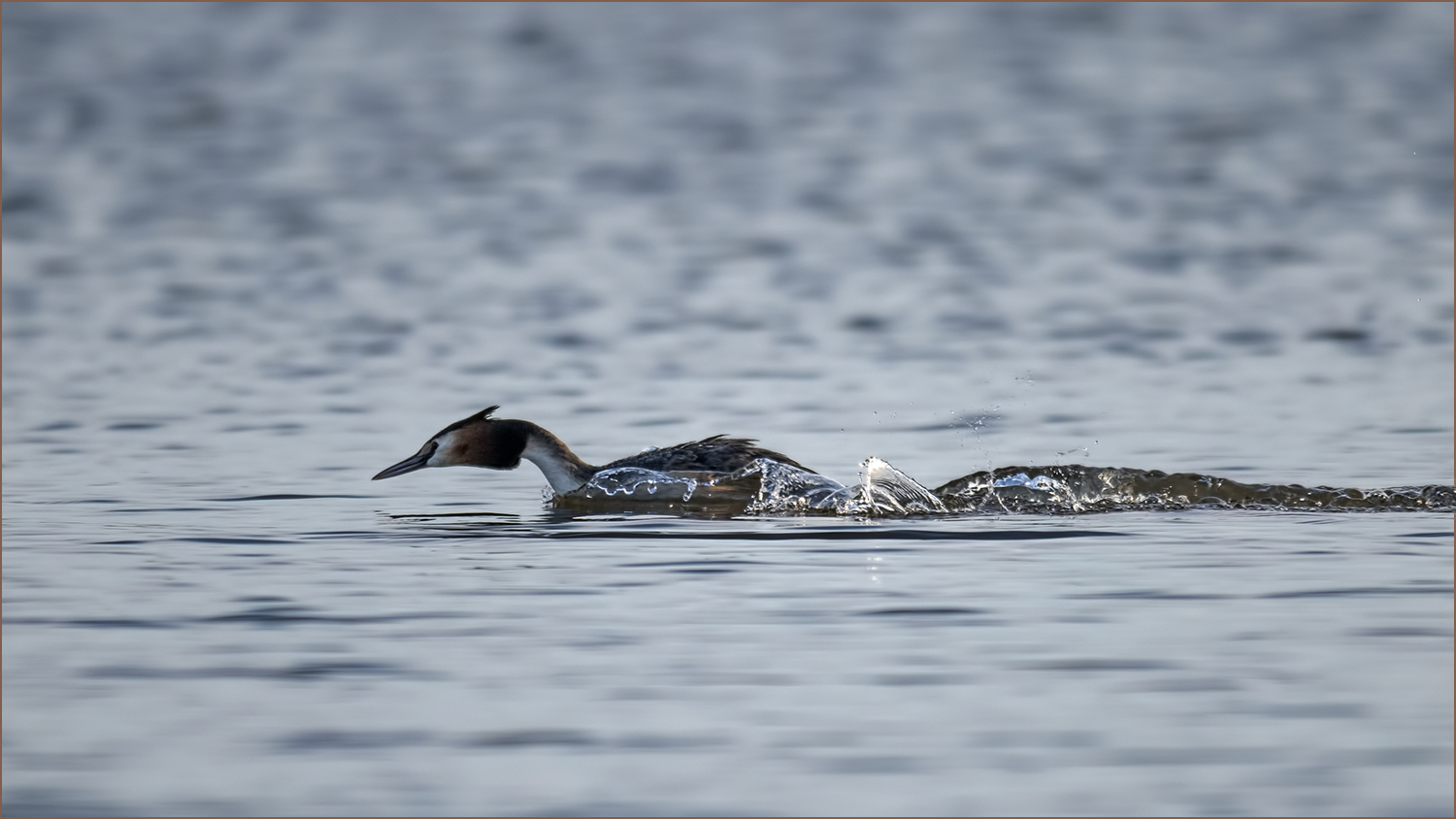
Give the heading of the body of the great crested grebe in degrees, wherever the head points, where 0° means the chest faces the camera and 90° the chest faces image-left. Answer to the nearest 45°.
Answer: approximately 90°

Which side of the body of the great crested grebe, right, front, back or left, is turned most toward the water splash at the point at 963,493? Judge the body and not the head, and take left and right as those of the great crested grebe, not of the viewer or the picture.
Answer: back
